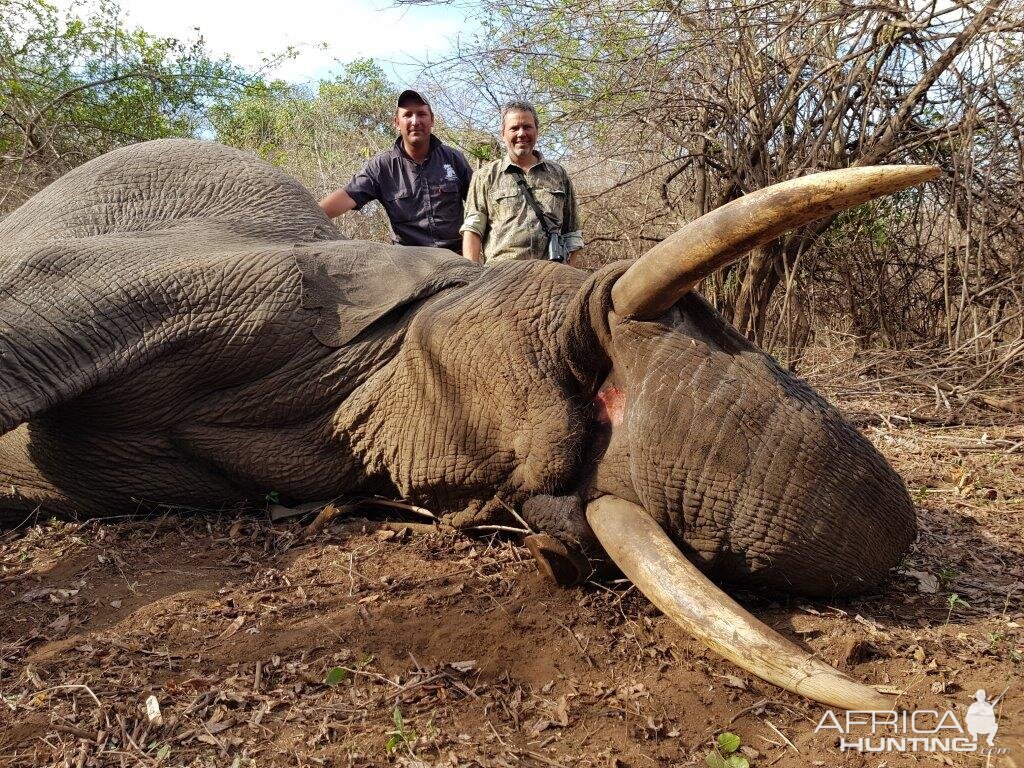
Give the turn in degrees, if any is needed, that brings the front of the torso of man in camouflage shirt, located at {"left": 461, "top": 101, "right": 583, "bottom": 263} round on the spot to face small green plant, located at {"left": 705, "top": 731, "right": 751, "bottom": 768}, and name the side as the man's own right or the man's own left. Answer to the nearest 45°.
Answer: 0° — they already face it

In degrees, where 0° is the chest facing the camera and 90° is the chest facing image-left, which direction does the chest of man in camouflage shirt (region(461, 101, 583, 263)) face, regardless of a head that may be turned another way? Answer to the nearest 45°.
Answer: approximately 0°

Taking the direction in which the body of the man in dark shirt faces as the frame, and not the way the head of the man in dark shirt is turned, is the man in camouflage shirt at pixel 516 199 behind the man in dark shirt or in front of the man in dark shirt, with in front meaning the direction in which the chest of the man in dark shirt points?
in front

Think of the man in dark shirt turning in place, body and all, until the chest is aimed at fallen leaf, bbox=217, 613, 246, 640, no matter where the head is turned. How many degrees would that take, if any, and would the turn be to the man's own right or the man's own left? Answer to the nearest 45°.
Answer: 0° — they already face it

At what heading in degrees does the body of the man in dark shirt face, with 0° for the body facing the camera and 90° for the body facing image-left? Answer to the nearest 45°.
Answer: approximately 0°

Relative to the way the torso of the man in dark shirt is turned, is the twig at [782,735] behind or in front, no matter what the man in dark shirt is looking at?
in front

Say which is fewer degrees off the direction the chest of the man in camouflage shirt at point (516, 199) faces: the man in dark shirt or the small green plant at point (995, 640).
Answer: the small green plant

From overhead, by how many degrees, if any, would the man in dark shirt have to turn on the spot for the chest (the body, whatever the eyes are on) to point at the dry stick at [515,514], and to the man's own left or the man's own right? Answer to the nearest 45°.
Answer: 0° — they already face it

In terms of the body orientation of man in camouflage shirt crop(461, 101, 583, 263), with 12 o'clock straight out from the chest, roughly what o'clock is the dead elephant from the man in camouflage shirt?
The dead elephant is roughly at 12 o'clock from the man in camouflage shirt.

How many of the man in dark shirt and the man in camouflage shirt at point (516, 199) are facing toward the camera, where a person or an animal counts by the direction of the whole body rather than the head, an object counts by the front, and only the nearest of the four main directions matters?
2

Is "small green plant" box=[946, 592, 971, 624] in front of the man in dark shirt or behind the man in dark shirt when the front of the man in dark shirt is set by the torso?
in front
